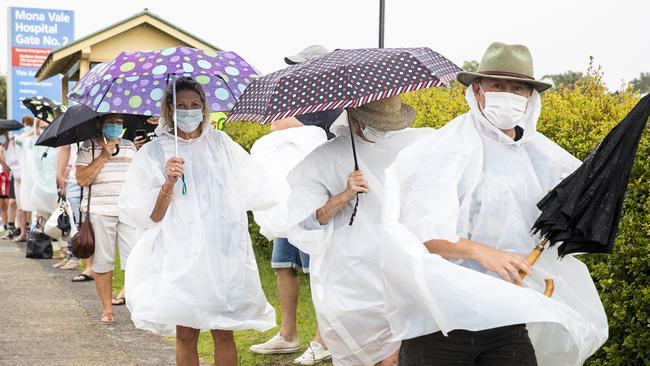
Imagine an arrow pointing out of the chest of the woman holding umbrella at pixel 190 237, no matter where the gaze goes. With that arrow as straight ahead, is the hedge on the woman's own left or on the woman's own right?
on the woman's own left

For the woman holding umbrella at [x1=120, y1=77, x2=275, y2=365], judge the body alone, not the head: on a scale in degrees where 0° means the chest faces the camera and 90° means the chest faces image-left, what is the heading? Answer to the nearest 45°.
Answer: approximately 0°

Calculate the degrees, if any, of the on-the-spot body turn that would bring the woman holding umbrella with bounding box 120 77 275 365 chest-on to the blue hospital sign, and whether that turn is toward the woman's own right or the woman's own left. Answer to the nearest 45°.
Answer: approximately 180°

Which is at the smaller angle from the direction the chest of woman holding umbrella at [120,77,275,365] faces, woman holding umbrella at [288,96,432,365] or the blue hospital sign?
the woman holding umbrella

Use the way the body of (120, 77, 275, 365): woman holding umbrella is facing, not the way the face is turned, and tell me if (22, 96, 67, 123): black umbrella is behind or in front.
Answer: behind

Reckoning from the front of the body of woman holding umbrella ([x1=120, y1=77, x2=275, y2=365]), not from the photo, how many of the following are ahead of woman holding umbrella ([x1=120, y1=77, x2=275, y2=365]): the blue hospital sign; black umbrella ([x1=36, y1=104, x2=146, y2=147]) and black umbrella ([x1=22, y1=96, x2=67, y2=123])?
0

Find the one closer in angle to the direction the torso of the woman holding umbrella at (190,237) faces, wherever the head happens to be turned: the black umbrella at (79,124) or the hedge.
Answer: the hedge

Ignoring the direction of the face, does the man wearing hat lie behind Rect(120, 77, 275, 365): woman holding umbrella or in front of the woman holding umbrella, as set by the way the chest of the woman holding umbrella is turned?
in front

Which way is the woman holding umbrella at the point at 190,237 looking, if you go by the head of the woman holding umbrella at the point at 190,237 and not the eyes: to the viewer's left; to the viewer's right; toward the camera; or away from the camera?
toward the camera

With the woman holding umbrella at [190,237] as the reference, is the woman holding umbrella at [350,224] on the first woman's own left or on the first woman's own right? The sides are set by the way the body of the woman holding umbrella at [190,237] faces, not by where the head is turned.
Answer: on the first woman's own left

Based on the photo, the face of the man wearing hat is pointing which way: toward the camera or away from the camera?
toward the camera

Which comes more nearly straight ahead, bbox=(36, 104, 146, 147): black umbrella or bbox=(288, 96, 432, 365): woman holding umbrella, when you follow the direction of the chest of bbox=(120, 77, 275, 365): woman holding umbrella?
the woman holding umbrella
